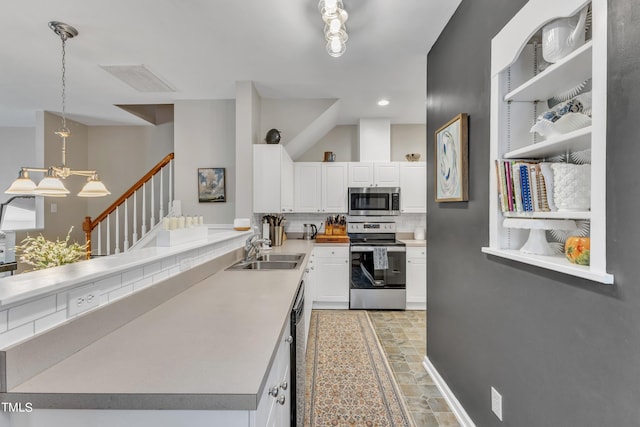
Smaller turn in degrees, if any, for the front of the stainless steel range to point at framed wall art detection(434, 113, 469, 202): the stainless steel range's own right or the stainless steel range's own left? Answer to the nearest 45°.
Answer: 0° — it already faces it

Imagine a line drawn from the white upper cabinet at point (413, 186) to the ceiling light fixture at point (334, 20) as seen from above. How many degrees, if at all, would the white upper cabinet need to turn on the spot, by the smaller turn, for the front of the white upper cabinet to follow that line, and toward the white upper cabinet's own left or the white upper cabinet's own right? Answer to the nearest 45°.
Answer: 0° — it already faces it

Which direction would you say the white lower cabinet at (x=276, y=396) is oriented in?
to the viewer's right

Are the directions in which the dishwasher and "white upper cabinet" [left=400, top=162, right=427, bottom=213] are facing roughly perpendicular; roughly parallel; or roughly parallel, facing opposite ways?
roughly perpendicular

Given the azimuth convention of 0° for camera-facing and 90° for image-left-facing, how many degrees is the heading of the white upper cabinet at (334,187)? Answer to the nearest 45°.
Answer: approximately 0°

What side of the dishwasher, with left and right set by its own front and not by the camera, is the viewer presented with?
right

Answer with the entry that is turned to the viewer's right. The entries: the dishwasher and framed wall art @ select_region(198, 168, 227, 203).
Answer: the dishwasher

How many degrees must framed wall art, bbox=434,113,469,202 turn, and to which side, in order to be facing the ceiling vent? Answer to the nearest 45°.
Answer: approximately 45° to its right

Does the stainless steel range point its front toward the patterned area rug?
yes

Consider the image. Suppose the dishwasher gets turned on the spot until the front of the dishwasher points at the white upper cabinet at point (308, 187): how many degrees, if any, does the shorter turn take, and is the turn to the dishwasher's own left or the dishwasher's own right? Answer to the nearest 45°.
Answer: approximately 90° to the dishwasher's own left

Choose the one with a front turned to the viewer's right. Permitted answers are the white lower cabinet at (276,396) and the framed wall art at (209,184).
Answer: the white lower cabinet

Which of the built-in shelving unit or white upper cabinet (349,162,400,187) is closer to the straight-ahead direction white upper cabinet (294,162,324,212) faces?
the built-in shelving unit
